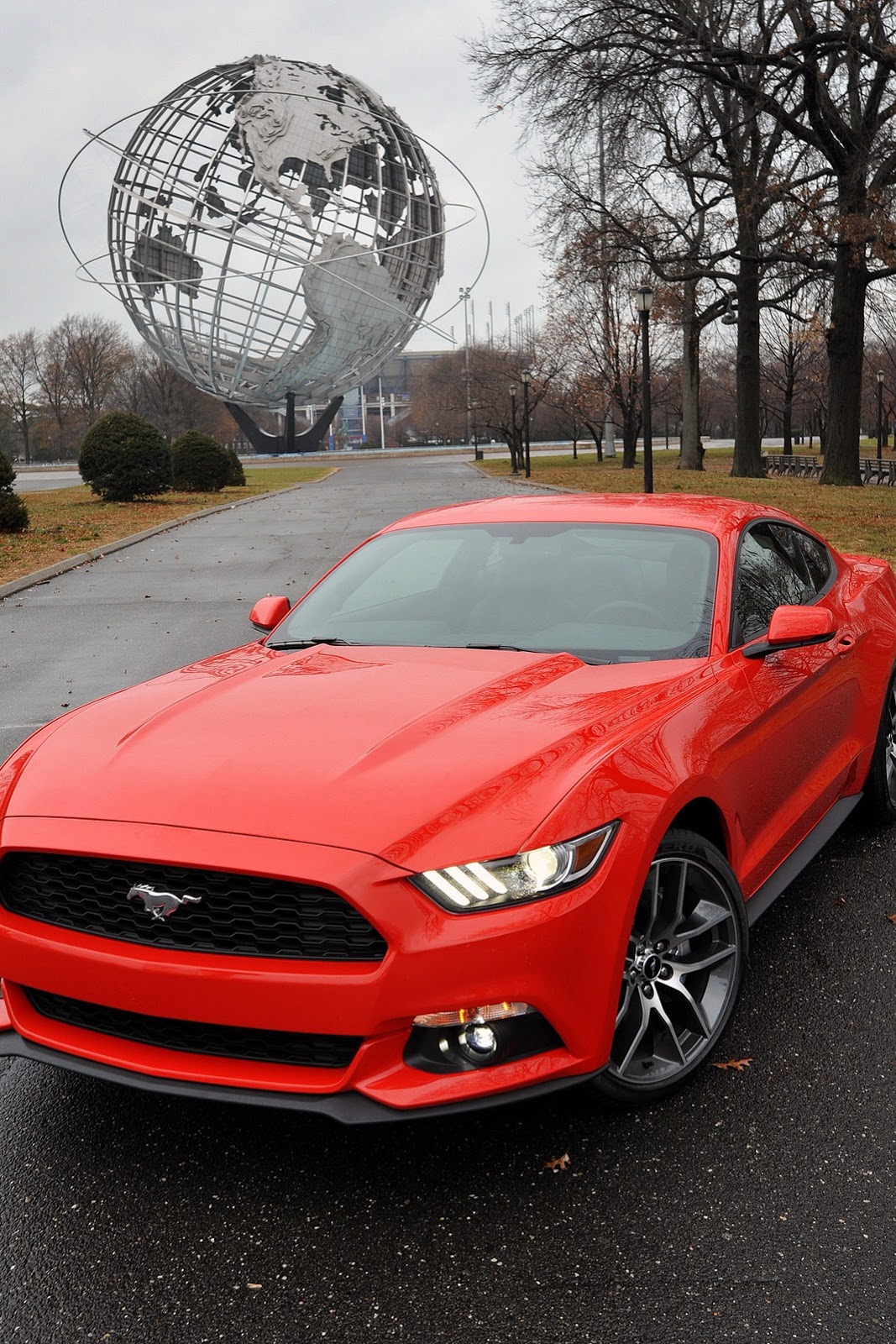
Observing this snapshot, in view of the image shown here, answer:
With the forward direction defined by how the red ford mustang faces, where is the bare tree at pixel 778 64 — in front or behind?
behind

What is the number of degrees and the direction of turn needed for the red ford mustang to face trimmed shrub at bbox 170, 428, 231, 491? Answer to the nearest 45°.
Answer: approximately 135° to its right

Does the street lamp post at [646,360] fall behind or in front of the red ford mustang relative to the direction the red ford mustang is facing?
behind

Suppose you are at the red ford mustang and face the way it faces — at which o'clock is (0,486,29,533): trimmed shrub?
The trimmed shrub is roughly at 4 o'clock from the red ford mustang.

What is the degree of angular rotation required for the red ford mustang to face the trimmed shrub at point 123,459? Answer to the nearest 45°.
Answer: approximately 135° to its right

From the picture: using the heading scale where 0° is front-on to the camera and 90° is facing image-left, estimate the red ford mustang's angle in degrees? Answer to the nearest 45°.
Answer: approximately 45°

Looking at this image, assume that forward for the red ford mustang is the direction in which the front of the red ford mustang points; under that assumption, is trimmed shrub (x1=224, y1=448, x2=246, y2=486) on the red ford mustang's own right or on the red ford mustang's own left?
on the red ford mustang's own right
